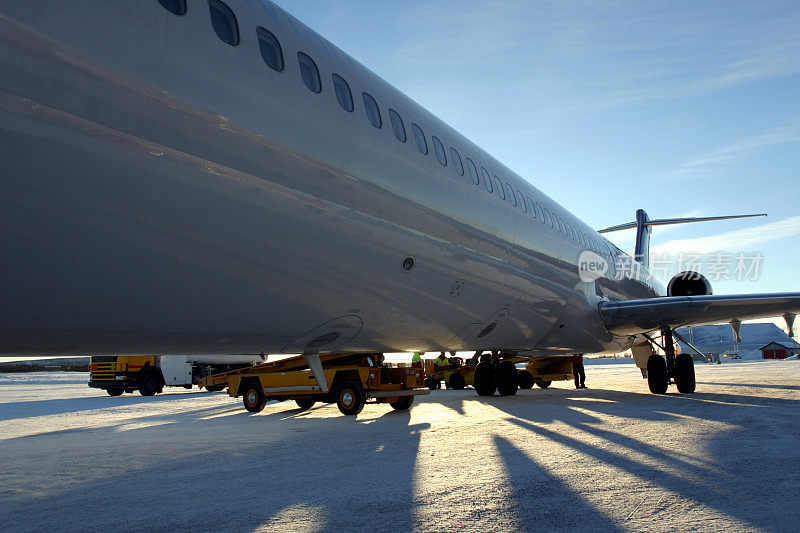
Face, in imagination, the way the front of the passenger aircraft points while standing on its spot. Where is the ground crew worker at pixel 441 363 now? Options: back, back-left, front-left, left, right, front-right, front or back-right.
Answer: back-right

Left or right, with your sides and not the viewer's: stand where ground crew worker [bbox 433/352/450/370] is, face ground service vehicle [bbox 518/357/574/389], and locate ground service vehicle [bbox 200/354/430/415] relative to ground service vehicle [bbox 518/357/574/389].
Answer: right

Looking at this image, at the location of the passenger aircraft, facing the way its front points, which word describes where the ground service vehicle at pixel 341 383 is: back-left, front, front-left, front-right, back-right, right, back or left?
back-right

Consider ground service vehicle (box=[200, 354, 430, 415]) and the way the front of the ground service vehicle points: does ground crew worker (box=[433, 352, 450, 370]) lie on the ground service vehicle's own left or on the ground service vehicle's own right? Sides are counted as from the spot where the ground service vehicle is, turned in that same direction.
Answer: on the ground service vehicle's own left

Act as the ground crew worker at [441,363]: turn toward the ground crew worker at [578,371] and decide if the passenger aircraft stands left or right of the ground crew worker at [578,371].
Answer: right

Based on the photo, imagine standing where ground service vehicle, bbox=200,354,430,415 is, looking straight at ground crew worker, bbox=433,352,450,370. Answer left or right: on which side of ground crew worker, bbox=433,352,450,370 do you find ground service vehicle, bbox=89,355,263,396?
left

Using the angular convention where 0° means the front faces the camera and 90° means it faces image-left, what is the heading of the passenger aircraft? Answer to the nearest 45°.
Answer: approximately 45°

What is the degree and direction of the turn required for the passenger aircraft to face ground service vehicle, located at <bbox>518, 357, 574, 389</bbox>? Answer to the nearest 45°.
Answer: approximately 135° to its right

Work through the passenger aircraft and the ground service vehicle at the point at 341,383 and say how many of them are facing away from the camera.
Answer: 0
